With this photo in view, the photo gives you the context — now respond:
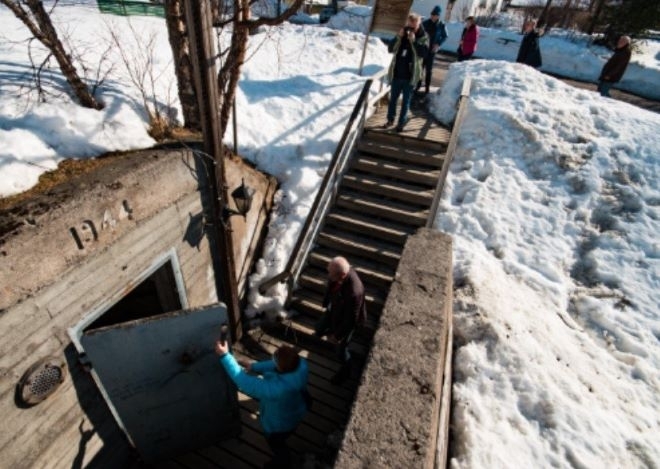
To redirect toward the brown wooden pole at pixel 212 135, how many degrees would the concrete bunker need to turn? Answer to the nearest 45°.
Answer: approximately 90° to its left

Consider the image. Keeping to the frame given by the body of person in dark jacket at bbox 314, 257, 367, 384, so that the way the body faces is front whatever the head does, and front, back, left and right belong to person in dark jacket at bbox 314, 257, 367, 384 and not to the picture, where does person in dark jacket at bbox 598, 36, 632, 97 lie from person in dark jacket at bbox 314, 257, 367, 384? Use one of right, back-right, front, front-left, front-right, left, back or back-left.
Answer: back

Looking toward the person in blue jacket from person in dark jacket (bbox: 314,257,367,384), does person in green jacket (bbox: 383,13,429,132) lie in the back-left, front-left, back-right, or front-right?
back-right

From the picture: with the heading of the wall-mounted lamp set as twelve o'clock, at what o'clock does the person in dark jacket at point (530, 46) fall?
The person in dark jacket is roughly at 11 o'clock from the wall-mounted lamp.

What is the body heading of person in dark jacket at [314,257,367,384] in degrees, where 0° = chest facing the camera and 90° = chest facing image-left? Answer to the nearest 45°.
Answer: approximately 45°

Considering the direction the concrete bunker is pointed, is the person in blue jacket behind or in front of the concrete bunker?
in front

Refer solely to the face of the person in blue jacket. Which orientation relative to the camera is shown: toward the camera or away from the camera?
away from the camera

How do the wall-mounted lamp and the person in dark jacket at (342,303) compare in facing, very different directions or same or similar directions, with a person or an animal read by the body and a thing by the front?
very different directions

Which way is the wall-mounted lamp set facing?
to the viewer's right

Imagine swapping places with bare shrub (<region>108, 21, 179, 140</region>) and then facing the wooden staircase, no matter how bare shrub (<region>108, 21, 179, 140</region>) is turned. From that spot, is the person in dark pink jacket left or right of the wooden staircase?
left
